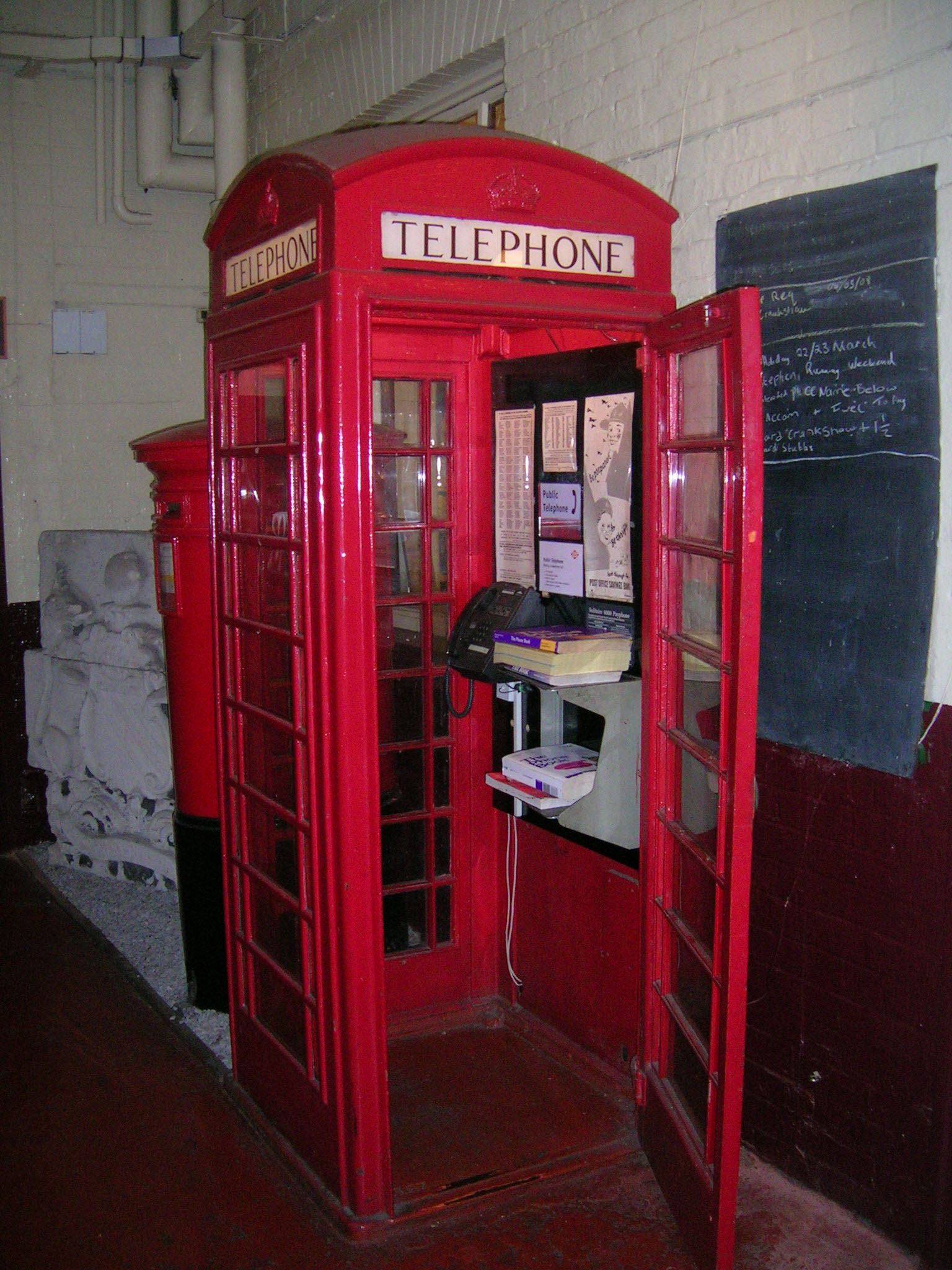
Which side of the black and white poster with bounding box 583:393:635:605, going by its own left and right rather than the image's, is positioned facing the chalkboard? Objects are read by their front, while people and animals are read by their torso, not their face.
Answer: left

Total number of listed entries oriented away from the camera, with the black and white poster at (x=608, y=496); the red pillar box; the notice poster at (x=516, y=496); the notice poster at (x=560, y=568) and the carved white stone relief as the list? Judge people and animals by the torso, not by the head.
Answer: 0

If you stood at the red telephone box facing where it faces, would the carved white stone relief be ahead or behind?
behind

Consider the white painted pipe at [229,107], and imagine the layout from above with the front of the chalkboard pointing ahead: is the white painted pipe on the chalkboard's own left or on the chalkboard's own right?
on the chalkboard's own right

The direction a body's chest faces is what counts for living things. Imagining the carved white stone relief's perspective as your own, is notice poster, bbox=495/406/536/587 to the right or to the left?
on its left

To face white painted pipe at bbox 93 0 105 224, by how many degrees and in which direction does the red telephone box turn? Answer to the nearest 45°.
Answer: approximately 180°

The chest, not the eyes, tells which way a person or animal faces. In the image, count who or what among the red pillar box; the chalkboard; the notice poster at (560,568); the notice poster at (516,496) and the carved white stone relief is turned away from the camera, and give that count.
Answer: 0

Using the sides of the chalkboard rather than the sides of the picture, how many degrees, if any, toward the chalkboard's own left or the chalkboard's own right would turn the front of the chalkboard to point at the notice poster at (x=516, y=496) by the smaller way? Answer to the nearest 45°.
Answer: approximately 90° to the chalkboard's own right

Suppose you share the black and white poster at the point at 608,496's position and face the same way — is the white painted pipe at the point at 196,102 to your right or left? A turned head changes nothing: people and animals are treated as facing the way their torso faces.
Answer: on your right

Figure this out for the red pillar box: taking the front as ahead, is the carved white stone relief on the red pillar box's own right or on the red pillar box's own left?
on the red pillar box's own right

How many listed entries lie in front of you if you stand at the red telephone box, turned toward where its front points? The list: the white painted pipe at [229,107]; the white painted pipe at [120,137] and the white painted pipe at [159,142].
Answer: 0
